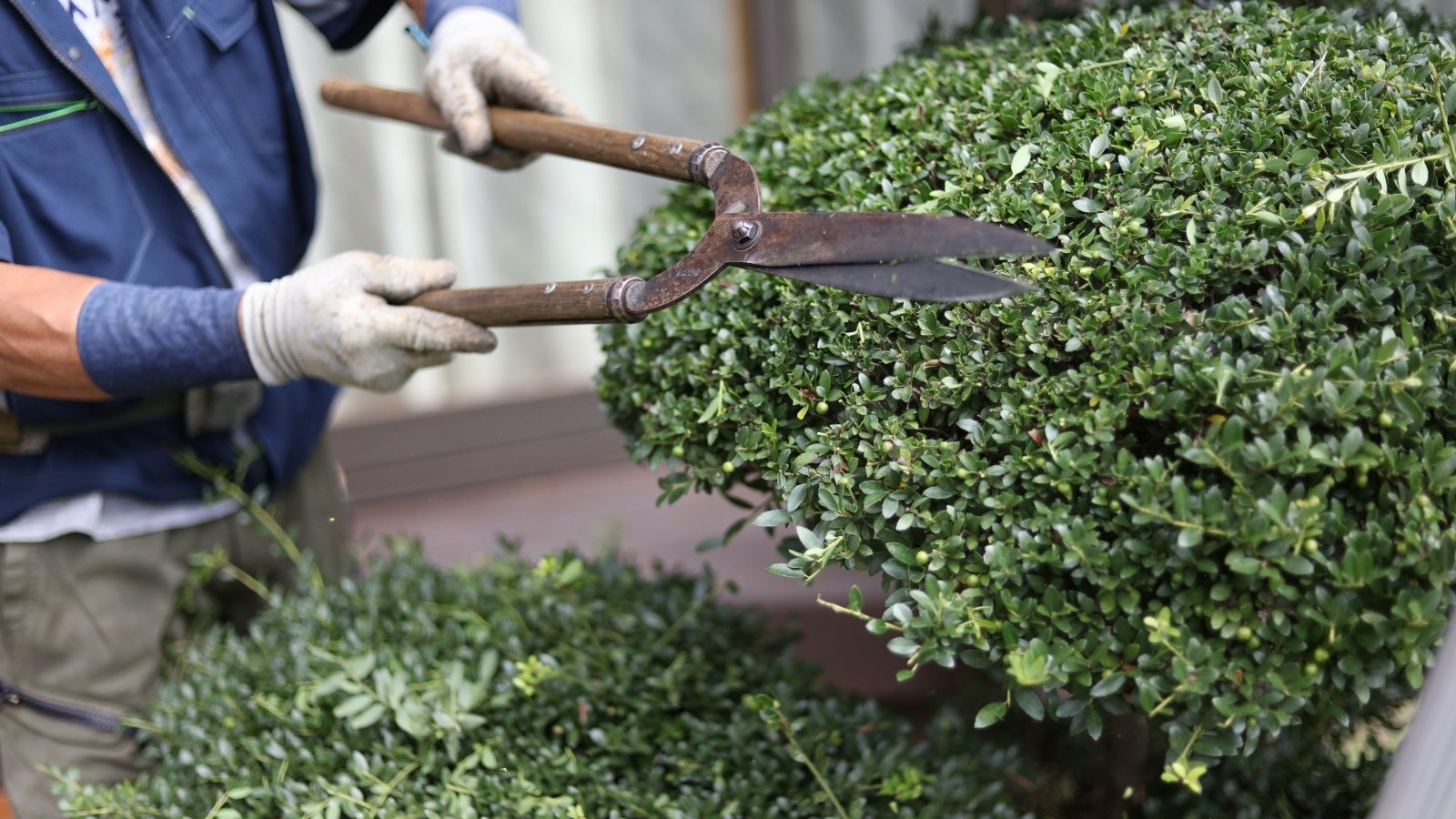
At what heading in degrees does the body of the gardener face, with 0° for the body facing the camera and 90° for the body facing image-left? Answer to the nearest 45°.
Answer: approximately 315°

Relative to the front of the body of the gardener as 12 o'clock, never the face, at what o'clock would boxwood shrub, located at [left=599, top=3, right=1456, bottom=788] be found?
The boxwood shrub is roughly at 12 o'clock from the gardener.
